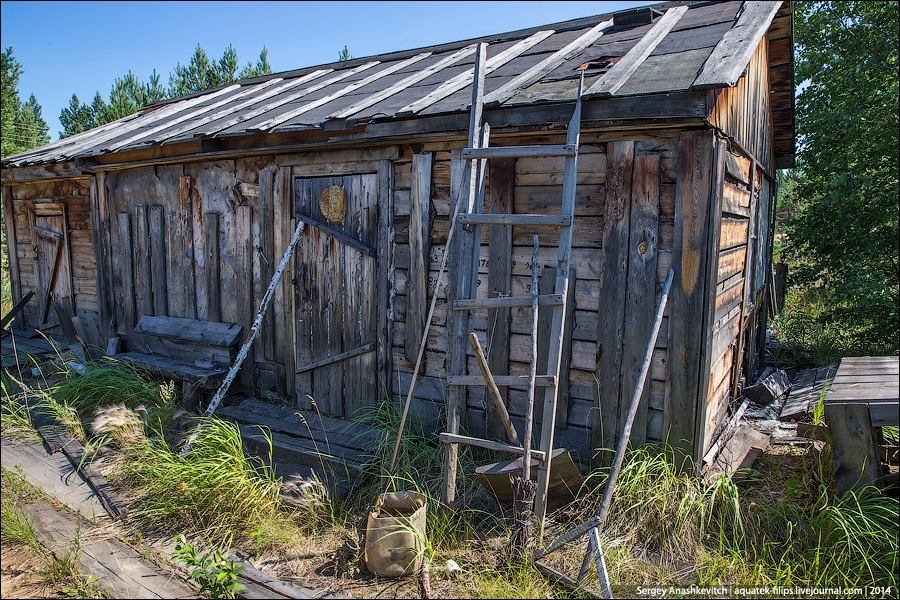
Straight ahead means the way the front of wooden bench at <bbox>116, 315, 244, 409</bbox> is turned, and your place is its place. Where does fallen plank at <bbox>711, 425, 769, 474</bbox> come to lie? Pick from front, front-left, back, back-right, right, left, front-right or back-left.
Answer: left

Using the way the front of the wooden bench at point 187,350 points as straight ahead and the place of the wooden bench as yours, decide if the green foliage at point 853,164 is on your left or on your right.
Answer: on your left

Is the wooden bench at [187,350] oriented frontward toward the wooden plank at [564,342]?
no

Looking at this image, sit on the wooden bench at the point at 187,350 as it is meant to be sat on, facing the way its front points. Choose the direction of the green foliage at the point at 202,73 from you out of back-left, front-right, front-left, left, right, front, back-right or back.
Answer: back-right

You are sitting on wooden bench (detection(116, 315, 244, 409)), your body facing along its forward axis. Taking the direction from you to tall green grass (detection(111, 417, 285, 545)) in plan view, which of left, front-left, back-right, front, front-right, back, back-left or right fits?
front-left

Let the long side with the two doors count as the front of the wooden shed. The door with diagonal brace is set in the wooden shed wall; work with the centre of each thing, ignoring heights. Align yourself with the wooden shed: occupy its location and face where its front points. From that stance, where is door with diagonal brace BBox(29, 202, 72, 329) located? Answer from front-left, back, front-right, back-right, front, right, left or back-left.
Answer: right

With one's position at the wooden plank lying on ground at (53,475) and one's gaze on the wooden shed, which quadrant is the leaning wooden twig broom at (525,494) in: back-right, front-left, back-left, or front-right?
front-right

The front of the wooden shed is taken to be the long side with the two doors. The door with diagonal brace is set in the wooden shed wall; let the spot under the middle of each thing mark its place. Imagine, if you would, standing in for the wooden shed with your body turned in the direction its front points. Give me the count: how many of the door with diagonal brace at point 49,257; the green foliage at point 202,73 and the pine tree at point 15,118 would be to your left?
0

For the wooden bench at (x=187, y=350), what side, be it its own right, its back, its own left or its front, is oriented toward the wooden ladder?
left

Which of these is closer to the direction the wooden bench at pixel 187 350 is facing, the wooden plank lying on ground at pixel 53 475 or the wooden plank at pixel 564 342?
the wooden plank lying on ground

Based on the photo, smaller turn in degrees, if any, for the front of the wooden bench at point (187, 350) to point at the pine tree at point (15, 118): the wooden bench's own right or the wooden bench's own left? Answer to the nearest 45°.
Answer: approximately 135° to the wooden bench's own right

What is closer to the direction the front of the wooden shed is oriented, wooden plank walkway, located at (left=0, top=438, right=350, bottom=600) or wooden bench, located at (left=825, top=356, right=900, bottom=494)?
the wooden plank walkway

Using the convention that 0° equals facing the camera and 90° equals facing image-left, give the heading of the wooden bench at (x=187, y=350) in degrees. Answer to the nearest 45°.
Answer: approximately 45°

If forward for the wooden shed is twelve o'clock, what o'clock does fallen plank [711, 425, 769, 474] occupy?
The fallen plank is roughly at 10 o'clock from the wooden shed.

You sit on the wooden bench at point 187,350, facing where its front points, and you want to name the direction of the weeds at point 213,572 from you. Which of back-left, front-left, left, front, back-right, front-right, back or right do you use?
front-left

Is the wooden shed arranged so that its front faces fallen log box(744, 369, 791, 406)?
no

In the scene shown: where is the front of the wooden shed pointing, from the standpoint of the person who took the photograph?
facing the viewer and to the left of the viewer

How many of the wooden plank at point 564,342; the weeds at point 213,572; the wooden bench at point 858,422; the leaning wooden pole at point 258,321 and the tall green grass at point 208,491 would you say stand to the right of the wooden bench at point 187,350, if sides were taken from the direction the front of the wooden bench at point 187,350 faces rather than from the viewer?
0

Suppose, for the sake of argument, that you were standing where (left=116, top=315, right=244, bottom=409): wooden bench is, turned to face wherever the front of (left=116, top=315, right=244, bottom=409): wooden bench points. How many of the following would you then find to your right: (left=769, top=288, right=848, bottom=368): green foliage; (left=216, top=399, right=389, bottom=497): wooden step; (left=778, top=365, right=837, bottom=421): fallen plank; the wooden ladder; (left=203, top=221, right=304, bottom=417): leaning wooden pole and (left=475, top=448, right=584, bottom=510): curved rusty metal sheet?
0

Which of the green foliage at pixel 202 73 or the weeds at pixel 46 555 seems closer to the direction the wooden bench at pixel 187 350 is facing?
the weeds

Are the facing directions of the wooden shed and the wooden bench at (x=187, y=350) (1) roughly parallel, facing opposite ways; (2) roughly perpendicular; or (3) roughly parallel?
roughly parallel
